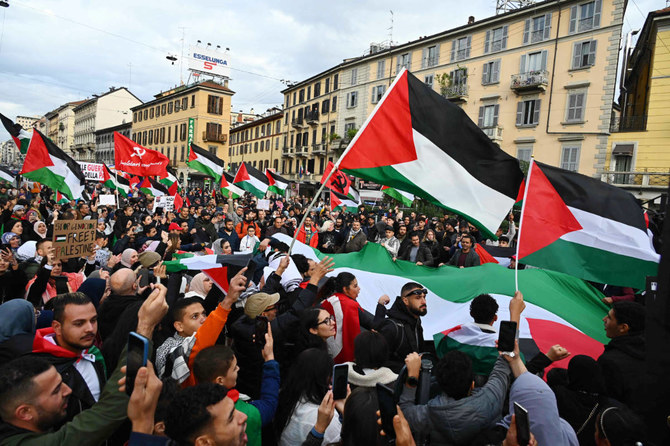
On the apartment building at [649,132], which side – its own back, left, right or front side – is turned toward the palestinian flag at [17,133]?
front

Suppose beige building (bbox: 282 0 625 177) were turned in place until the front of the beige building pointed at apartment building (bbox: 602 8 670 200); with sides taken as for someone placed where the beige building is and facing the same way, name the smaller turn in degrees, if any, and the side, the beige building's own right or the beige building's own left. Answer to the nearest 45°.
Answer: approximately 90° to the beige building's own left

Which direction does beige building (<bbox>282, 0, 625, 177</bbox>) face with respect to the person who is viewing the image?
facing the viewer and to the left of the viewer

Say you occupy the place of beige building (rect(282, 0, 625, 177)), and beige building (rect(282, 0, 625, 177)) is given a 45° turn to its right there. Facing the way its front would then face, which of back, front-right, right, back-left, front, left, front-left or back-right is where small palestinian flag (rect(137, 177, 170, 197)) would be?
front-left

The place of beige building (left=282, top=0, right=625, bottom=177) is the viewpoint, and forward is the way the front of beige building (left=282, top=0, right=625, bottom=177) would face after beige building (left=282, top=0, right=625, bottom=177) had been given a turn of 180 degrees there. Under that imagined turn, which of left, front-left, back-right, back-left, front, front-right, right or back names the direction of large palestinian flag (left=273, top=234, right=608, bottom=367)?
back-right

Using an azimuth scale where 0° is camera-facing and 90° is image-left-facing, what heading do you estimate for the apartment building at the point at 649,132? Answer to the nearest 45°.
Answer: approximately 45°

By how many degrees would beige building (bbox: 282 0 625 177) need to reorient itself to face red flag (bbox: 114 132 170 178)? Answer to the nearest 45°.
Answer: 0° — it already faces it

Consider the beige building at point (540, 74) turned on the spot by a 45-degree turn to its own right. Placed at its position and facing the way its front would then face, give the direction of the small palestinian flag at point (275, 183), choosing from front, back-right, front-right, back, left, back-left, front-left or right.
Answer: front-left

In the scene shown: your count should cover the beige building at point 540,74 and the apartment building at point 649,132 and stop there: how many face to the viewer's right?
0

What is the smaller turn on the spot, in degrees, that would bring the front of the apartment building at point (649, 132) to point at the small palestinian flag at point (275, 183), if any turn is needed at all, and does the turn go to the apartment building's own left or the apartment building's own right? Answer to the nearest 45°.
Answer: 0° — it already faces it

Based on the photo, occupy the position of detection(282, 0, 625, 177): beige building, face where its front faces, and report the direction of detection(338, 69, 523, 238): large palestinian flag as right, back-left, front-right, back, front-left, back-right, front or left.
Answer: front-left

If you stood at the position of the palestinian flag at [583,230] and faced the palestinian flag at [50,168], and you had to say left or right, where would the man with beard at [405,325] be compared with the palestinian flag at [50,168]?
left

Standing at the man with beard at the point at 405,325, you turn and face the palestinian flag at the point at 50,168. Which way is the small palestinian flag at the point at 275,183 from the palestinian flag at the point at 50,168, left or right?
right

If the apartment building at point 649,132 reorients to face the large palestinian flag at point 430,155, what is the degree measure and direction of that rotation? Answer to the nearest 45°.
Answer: approximately 45° to its left
